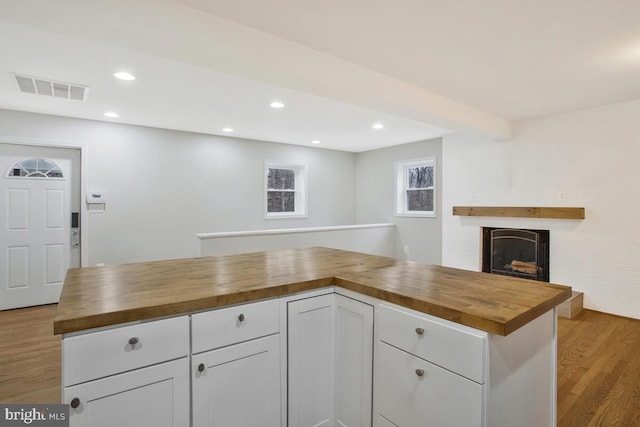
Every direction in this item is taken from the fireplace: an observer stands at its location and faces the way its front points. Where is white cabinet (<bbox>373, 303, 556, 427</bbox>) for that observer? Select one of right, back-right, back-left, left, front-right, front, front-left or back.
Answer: front-left

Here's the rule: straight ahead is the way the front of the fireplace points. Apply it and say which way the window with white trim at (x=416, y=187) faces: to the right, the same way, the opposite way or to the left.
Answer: the same way

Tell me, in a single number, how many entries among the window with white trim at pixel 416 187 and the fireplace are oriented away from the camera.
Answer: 0

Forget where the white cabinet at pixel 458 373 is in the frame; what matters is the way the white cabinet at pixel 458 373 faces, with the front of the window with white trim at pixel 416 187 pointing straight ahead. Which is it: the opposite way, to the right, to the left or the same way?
the same way

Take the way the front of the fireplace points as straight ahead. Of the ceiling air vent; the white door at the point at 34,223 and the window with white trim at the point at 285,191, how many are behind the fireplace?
0

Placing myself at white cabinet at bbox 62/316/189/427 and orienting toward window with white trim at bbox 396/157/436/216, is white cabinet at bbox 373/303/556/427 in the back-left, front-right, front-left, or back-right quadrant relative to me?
front-right

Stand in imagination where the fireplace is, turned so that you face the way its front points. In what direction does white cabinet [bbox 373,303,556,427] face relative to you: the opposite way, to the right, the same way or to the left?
the same way

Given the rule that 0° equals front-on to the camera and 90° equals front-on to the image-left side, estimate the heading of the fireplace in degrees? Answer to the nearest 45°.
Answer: approximately 45°

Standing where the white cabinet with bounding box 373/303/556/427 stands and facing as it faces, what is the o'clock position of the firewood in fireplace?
The firewood in fireplace is roughly at 5 o'clock from the white cabinet.

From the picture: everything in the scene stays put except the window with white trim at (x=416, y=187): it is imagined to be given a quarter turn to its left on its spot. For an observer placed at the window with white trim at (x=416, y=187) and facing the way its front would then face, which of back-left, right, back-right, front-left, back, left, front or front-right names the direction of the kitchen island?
front-right

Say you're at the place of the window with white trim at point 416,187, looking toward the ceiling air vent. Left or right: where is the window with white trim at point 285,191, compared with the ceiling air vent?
right

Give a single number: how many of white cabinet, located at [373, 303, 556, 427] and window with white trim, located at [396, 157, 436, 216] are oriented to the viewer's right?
0

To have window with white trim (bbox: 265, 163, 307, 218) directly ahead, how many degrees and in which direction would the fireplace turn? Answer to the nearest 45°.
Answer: approximately 45° to its right

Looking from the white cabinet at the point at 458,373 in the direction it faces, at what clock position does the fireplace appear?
The fireplace is roughly at 5 o'clock from the white cabinet.

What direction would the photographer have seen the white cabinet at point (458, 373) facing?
facing the viewer and to the left of the viewer
